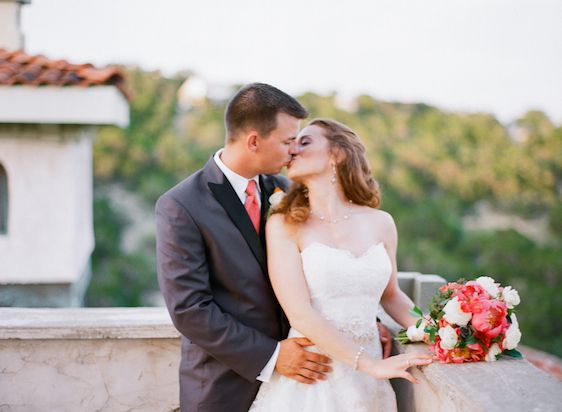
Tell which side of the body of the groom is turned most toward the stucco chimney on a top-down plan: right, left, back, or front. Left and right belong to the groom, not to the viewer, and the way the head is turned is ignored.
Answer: back

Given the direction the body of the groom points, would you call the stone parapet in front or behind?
behind

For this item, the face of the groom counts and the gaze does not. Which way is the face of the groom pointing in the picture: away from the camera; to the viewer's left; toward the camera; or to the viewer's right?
to the viewer's right

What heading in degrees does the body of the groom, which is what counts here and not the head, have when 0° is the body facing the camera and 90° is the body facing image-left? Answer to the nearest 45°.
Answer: approximately 315°
